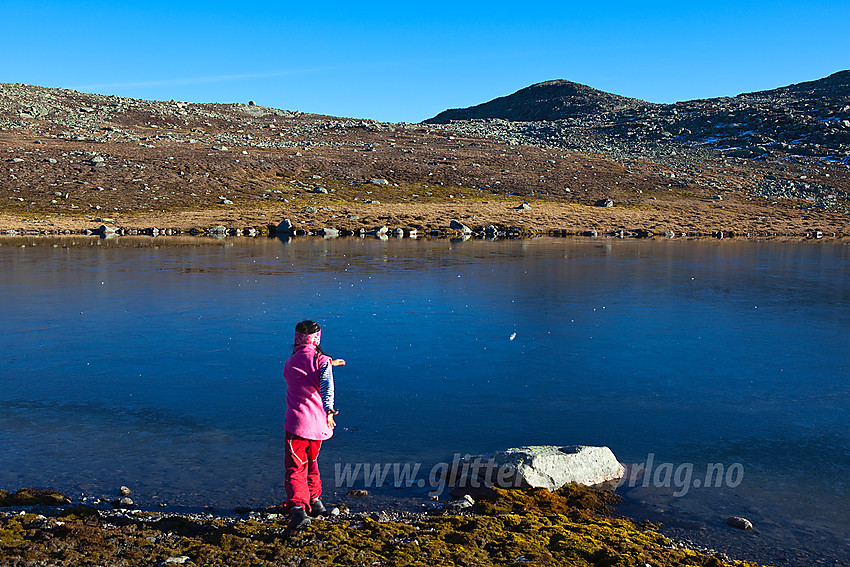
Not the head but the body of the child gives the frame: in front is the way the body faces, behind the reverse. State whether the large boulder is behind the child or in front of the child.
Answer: in front

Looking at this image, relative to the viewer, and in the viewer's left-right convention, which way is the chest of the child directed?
facing away from the viewer and to the right of the viewer
